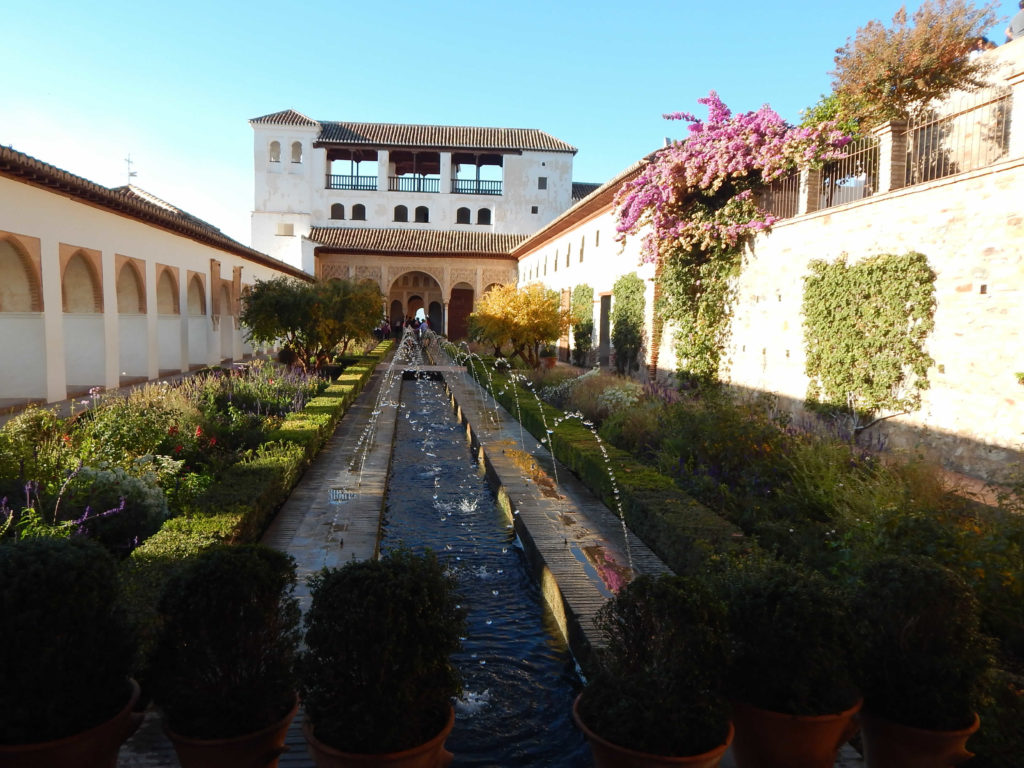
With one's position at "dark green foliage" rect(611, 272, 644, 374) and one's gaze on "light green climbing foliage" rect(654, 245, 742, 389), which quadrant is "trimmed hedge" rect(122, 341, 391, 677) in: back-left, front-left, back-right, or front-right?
front-right

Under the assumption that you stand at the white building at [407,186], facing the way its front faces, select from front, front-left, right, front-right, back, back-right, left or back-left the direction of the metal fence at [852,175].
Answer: front

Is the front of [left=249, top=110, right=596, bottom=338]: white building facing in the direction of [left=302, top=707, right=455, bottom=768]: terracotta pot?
yes

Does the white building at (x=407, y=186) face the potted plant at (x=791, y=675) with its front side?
yes

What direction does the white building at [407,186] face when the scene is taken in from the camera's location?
facing the viewer

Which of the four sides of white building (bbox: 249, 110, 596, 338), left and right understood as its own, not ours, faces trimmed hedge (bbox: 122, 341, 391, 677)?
front

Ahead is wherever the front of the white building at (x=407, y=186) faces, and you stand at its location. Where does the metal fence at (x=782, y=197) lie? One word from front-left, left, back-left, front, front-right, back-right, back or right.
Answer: front

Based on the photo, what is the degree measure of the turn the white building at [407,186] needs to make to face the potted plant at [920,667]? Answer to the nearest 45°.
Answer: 0° — it already faces it

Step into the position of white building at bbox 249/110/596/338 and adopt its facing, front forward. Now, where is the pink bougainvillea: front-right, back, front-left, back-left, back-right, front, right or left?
front

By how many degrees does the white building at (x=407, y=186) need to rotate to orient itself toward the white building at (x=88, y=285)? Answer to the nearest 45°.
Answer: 0° — it already faces it

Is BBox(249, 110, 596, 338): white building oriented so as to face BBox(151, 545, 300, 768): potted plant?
yes

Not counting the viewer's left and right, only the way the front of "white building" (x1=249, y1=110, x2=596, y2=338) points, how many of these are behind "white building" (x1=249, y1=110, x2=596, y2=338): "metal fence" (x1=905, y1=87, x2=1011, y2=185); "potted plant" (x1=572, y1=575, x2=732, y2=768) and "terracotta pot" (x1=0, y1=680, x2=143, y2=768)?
0

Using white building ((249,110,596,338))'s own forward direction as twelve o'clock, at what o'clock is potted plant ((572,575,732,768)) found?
The potted plant is roughly at 12 o'clock from the white building.

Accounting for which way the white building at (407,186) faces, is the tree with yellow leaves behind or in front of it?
in front

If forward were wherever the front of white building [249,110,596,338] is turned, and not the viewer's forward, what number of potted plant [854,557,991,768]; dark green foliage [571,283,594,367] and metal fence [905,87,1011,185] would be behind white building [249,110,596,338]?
0

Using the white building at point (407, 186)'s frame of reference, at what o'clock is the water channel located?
The water channel is roughly at 12 o'clock from the white building.

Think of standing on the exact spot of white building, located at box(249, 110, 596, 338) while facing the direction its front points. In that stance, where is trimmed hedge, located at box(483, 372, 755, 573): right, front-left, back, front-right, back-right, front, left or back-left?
front

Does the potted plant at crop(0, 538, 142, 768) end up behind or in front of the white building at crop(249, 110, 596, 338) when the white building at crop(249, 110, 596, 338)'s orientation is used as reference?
in front

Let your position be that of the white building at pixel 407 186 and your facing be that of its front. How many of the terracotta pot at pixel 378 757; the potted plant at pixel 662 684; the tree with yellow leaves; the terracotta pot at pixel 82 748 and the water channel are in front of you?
5

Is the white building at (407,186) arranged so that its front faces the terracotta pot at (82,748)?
yes

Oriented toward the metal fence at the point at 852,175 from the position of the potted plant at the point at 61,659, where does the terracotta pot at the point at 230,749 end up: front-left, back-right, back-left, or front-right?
front-right

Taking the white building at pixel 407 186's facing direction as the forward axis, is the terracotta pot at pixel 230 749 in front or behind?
in front

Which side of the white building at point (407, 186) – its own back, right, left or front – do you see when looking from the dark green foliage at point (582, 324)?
front
